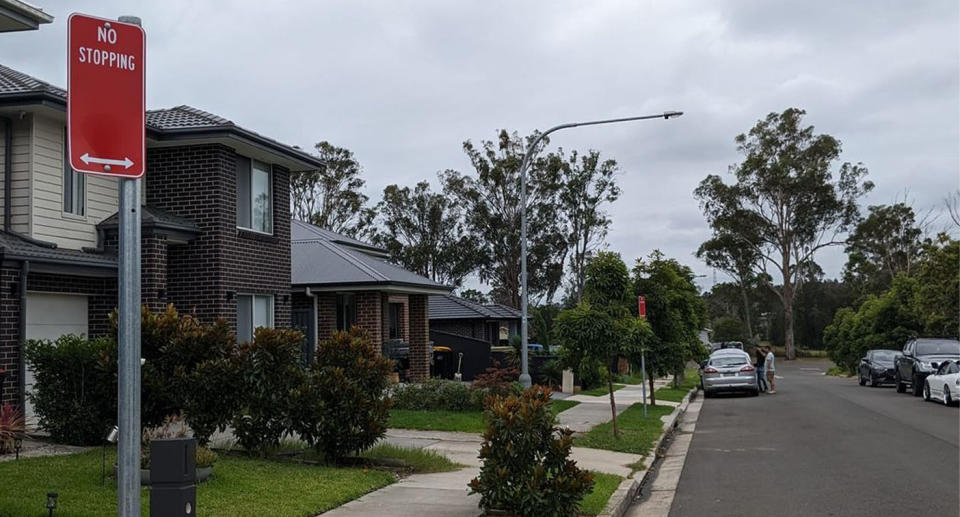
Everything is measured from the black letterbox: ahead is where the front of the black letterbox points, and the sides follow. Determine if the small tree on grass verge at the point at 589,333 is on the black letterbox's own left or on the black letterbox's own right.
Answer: on the black letterbox's own left

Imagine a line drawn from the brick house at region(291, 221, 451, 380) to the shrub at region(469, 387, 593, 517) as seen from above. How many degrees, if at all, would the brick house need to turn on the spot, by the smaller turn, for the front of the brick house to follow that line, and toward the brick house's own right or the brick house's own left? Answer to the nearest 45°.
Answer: approximately 45° to the brick house's own right

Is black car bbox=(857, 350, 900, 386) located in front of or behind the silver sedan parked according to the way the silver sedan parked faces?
in front

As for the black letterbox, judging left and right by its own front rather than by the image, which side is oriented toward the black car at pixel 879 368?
left

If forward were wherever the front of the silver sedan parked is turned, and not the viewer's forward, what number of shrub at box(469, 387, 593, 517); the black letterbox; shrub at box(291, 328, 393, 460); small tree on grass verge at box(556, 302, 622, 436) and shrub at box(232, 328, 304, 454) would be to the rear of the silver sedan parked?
5

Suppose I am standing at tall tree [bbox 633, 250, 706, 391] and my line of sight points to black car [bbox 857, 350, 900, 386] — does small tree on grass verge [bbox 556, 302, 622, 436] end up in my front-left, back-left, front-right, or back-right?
back-right

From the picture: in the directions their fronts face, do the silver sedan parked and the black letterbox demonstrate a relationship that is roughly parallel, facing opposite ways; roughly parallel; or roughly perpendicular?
roughly perpendicular

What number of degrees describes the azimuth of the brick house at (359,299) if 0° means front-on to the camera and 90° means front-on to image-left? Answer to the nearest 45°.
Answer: approximately 315°

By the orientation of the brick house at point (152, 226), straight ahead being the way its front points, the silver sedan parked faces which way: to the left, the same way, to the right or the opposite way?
to the left

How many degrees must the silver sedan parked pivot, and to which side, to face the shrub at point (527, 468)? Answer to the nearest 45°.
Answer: approximately 180°

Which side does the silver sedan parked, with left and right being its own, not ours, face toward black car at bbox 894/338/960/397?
right

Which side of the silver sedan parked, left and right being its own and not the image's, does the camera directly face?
back
